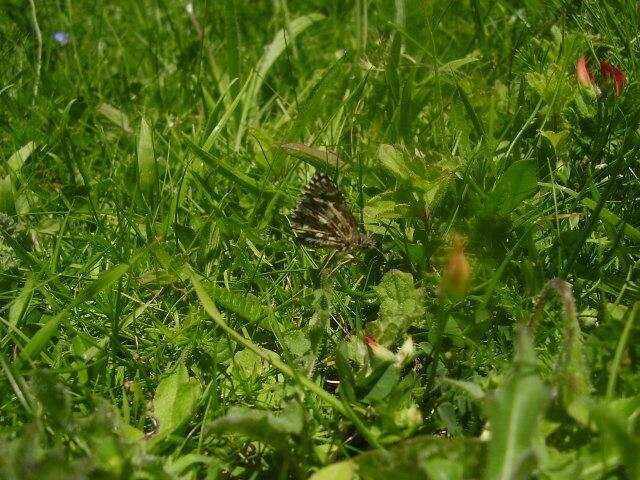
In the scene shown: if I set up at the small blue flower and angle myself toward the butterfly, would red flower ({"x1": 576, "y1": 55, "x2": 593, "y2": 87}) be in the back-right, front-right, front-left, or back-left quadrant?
front-left

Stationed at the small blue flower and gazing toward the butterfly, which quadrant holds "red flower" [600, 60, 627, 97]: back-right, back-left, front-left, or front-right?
front-left

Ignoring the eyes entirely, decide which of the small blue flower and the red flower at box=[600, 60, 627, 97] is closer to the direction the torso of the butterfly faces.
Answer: the red flower

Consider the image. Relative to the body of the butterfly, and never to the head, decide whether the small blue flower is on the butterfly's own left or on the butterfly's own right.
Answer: on the butterfly's own left

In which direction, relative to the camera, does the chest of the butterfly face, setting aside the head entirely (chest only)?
to the viewer's right

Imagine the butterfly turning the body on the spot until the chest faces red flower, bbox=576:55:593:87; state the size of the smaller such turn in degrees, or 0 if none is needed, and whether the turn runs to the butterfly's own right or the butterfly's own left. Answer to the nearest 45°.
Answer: approximately 45° to the butterfly's own left

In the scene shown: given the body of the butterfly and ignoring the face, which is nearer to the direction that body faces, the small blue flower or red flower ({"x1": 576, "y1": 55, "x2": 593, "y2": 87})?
the red flower
